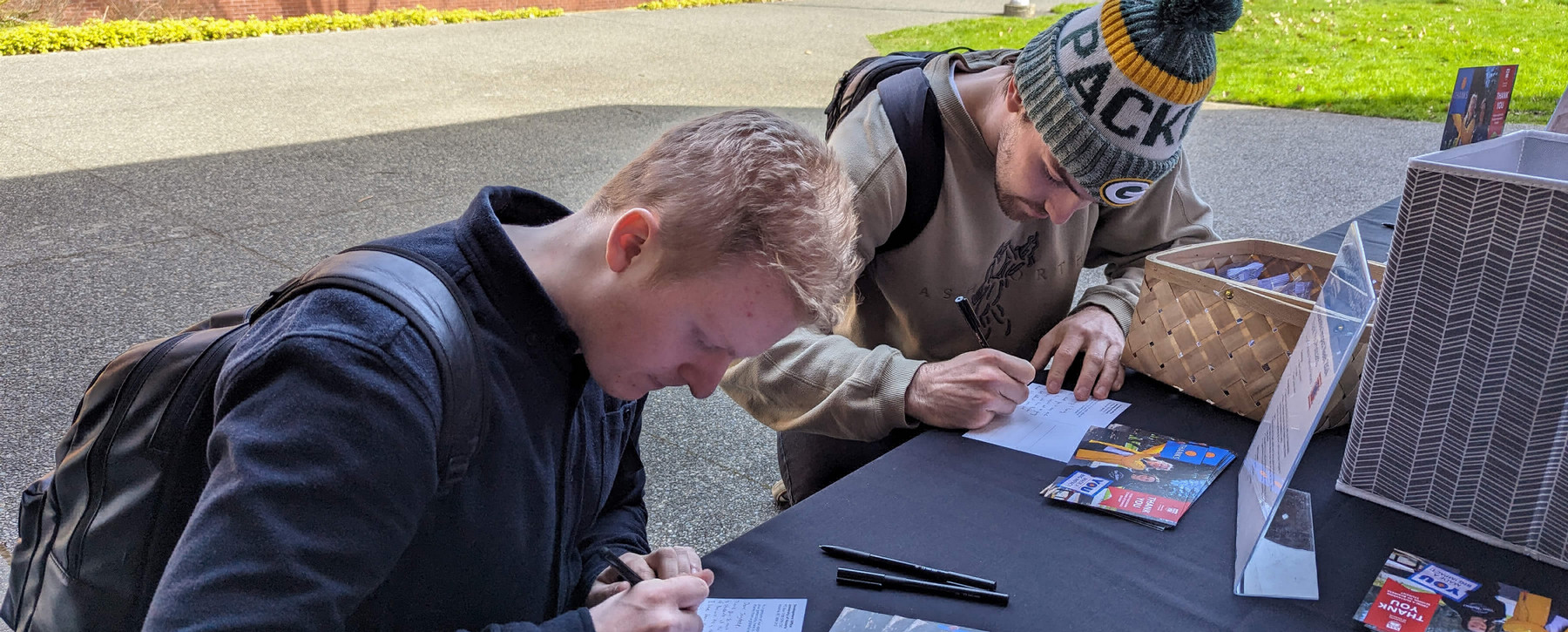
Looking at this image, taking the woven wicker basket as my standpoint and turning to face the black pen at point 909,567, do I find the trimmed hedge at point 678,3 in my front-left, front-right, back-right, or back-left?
back-right

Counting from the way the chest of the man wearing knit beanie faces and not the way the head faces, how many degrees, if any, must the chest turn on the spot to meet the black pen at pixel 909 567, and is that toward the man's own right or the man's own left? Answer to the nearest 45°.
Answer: approximately 45° to the man's own right

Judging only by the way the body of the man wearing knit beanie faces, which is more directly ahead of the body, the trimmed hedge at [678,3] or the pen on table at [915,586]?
the pen on table

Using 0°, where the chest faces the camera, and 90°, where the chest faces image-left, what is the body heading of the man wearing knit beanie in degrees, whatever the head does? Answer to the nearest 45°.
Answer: approximately 315°

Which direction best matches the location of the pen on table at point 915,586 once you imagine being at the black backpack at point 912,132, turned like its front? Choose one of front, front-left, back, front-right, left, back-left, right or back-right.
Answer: back-left

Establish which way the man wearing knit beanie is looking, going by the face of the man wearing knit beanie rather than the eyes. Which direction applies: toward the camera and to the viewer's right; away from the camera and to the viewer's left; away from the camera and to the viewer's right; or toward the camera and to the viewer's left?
toward the camera and to the viewer's right

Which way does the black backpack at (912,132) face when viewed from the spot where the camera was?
facing away from the viewer and to the left of the viewer

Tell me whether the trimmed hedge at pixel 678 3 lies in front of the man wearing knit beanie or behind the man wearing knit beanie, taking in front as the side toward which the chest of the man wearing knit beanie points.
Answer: behind
